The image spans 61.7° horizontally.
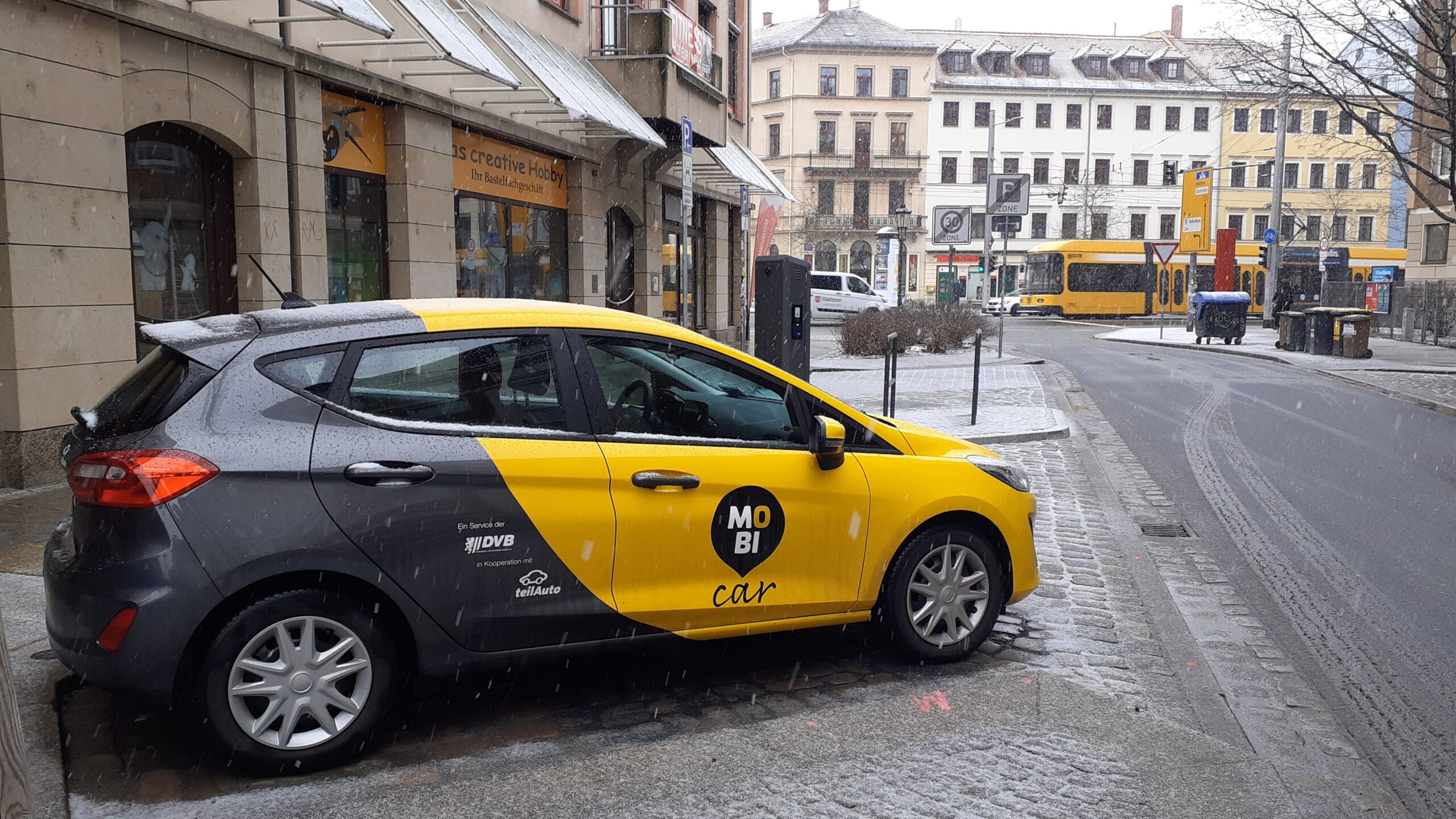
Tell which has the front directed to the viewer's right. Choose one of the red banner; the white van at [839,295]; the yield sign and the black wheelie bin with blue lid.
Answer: the white van

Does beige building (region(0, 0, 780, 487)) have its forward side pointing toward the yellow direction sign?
no

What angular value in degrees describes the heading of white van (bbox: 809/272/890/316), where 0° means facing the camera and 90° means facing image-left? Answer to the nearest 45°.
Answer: approximately 270°

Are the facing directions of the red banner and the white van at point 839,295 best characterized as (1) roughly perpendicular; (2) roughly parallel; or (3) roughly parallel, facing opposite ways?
roughly perpendicular

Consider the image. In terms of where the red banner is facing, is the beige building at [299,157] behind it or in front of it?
in front

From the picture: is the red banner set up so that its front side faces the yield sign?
no

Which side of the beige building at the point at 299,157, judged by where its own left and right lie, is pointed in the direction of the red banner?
left

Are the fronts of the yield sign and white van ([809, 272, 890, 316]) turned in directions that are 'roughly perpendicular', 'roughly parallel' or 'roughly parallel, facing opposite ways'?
roughly perpendicular

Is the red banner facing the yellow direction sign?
no

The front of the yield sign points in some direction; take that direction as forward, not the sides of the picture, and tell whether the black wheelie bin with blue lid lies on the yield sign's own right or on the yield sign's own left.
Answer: on the yield sign's own left

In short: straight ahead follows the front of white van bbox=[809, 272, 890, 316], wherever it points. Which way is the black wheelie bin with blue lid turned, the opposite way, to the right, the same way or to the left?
to the right

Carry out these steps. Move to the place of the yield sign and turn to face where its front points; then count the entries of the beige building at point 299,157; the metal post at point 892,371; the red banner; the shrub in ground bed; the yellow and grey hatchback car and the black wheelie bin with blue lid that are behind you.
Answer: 0

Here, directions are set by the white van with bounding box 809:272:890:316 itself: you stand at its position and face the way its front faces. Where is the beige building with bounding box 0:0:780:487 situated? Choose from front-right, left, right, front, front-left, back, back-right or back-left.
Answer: right

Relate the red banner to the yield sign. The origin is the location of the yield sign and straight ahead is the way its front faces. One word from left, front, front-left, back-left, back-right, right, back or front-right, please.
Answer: front-right

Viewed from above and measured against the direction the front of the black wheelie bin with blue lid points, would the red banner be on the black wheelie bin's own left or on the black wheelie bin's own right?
on the black wheelie bin's own right

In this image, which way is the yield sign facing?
toward the camera
